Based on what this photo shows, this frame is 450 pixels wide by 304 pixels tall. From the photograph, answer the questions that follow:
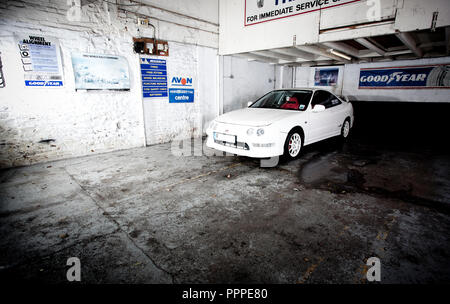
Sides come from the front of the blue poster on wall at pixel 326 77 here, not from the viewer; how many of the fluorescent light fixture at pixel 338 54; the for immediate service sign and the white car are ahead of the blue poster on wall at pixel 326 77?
3

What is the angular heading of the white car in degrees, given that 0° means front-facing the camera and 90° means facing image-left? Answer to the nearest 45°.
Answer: approximately 45°

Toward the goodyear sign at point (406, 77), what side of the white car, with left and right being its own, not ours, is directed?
back

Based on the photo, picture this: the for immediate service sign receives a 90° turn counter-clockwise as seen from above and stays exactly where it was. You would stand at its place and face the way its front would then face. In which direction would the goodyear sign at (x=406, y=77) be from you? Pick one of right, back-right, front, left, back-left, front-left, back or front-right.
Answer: left

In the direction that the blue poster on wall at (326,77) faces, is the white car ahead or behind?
ahead

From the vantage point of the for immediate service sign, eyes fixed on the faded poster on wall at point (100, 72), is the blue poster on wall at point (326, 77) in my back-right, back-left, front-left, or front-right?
back-right

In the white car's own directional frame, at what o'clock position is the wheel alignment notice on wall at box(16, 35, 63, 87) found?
The wheel alignment notice on wall is roughly at 1 o'clock from the white car.

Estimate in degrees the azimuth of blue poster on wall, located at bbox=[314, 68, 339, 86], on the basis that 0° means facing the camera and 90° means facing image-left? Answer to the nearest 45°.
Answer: approximately 0°

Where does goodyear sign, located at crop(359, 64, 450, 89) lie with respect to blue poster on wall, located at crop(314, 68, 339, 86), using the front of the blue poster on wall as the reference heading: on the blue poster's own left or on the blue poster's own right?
on the blue poster's own left

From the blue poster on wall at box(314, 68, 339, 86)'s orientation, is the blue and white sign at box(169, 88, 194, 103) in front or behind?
in front

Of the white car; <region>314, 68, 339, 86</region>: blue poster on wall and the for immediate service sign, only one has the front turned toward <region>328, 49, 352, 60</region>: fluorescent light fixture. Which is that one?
the blue poster on wall
